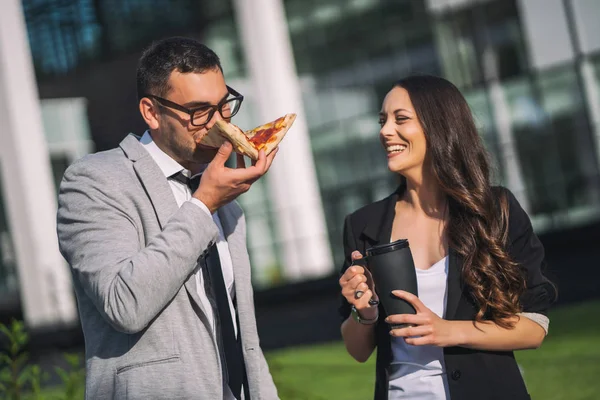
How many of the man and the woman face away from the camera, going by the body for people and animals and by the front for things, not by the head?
0

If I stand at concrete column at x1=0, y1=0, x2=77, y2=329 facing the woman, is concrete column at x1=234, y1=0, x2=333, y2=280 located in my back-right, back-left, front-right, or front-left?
front-left

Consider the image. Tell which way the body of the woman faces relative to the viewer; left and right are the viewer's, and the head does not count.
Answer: facing the viewer and to the left of the viewer

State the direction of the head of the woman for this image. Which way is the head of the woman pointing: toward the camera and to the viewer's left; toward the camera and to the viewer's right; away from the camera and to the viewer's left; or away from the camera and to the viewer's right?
toward the camera and to the viewer's left

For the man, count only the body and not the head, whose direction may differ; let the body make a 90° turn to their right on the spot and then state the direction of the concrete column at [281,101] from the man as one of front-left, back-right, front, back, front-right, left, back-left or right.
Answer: back-right

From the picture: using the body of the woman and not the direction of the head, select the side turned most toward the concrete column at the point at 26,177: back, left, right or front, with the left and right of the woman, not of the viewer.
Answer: right

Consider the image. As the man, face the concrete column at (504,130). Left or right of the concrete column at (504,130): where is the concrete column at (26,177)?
left

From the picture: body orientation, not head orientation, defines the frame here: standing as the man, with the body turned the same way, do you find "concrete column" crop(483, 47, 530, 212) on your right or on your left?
on your left

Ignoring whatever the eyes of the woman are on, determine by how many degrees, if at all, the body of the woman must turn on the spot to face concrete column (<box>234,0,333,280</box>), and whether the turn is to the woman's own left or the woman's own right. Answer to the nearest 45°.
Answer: approximately 135° to the woman's own right

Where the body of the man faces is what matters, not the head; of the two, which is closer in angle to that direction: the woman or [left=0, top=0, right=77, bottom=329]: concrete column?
the woman

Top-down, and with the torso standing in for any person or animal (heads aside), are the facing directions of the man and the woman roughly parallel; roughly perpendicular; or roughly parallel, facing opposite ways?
roughly perpendicular

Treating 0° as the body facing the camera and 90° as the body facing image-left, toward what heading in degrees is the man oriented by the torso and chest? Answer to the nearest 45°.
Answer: approximately 315°

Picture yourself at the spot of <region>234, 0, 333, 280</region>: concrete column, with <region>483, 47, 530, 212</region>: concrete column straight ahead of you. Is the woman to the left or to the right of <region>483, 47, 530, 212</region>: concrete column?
right

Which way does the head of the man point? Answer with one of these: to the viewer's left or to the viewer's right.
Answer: to the viewer's right

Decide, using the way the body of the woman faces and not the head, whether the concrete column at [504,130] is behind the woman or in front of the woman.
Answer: behind
